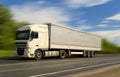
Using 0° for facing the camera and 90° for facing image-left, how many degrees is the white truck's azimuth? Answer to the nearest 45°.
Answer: approximately 45°
